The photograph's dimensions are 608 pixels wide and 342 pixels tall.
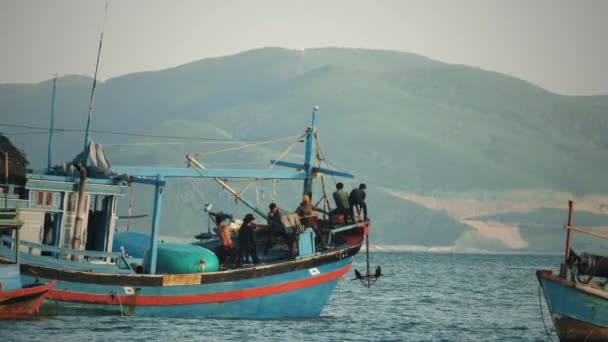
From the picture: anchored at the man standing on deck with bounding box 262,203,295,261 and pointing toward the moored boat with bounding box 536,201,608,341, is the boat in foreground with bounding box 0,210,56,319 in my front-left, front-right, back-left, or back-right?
back-right

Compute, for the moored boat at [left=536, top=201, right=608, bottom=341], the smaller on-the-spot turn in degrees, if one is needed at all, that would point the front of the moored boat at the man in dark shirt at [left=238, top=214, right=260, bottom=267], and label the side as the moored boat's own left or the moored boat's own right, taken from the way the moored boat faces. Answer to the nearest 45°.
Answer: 0° — it already faces them

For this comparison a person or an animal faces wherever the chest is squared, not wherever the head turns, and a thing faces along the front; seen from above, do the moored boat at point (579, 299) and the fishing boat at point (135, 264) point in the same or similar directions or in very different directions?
very different directions

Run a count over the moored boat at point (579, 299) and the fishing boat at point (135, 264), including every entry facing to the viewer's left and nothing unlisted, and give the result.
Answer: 1

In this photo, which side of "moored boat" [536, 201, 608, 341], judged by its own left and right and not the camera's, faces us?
left

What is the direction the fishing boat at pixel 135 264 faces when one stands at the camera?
facing to the right of the viewer

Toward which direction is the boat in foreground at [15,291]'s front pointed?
to the viewer's right
